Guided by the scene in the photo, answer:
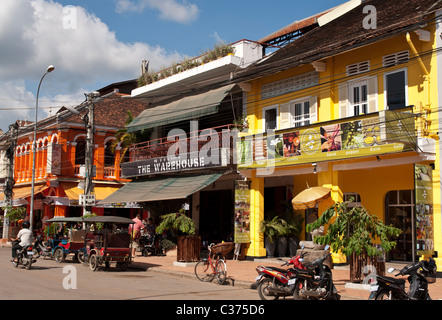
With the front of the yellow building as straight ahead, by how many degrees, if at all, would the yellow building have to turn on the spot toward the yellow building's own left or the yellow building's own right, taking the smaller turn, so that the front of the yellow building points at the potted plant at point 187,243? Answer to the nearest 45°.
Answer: approximately 45° to the yellow building's own right

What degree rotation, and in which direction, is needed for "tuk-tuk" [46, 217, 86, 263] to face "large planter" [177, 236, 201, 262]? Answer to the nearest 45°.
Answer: approximately 180°

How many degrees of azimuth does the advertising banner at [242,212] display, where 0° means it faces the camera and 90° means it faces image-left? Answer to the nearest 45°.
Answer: approximately 0°

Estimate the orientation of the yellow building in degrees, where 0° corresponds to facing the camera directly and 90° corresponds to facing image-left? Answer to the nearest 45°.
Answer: approximately 45°

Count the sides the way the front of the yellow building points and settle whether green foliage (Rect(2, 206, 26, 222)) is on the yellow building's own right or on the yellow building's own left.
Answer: on the yellow building's own right

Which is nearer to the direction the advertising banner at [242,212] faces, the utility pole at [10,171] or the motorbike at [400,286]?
the motorbike
